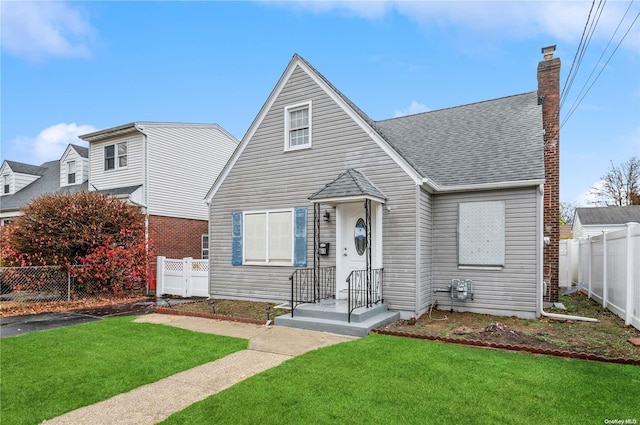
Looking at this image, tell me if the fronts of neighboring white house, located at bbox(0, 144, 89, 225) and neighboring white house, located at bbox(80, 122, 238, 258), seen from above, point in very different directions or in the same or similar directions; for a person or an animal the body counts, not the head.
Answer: same or similar directions

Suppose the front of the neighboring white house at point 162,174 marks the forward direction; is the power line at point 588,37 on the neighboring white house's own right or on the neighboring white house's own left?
on the neighboring white house's own left

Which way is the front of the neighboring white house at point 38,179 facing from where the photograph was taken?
facing the viewer and to the left of the viewer

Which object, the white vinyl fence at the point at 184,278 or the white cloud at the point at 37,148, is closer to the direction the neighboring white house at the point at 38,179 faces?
the white vinyl fence

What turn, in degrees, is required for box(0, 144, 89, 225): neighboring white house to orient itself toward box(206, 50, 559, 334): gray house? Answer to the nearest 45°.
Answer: approximately 45° to its left

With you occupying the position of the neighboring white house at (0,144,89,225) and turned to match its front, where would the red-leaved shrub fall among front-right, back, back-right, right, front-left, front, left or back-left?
front-left

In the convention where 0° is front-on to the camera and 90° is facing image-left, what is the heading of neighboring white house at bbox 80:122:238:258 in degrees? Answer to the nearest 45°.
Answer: approximately 45°

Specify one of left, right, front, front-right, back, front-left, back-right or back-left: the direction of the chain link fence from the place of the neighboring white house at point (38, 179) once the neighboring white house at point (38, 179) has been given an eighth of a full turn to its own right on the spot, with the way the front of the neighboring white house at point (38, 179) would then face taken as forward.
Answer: left

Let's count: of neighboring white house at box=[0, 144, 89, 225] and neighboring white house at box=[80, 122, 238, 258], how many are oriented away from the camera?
0

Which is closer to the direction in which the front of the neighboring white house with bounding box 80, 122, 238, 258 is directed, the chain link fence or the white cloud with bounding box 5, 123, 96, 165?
the chain link fence
